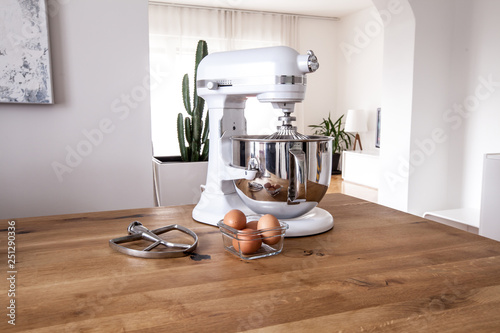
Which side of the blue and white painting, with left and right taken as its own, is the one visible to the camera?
front

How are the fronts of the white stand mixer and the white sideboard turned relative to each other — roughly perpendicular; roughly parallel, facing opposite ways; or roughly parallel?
roughly perpendicular

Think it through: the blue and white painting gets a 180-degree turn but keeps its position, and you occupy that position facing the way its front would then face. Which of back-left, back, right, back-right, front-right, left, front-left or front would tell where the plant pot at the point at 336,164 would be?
front-right

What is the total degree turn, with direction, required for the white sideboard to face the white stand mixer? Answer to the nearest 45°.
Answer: approximately 45° to its left

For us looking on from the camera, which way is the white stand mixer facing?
facing the viewer and to the right of the viewer

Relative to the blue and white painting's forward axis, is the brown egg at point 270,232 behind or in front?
in front

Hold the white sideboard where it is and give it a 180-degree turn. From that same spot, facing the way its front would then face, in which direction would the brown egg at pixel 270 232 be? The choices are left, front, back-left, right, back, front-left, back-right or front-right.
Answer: back-right

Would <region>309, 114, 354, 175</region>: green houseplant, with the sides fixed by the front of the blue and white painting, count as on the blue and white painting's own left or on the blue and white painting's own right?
on the blue and white painting's own left

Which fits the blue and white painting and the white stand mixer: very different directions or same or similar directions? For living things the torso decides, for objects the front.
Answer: same or similar directions

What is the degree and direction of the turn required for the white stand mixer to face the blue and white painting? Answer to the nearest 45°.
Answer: approximately 180°

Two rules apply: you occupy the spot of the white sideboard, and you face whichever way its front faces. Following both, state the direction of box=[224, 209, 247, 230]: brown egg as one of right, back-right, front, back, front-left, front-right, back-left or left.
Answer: front-left

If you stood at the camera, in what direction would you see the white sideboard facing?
facing the viewer and to the left of the viewer

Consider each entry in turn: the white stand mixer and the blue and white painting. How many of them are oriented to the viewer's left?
0

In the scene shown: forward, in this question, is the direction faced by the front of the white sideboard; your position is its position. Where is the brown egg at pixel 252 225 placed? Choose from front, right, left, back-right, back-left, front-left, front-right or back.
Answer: front-left

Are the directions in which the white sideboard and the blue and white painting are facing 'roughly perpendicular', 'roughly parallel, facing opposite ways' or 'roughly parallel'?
roughly perpendicular
